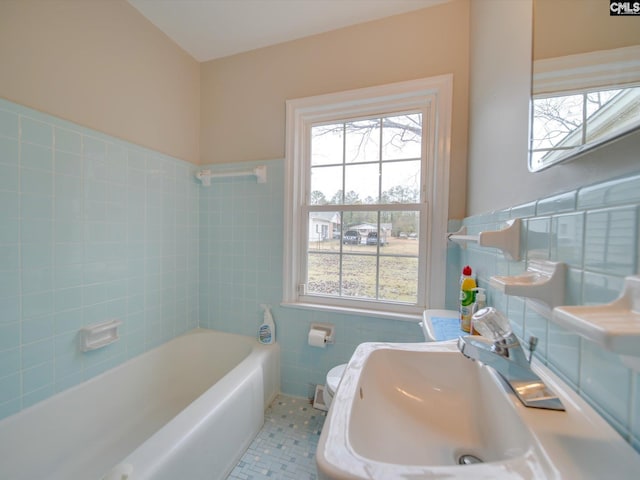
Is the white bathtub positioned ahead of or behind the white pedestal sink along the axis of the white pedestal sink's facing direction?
ahead

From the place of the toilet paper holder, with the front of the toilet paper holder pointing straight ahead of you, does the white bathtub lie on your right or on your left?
on your right

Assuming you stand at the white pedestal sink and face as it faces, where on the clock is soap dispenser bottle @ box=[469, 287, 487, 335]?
The soap dispenser bottle is roughly at 3 o'clock from the white pedestal sink.

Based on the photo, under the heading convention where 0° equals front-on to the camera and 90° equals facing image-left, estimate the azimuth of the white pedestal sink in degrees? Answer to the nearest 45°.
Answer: approximately 90°

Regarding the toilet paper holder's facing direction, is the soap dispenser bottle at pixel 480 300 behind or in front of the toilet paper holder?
in front
